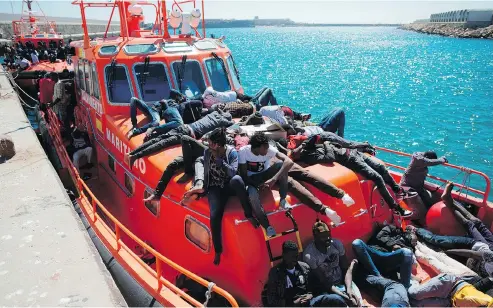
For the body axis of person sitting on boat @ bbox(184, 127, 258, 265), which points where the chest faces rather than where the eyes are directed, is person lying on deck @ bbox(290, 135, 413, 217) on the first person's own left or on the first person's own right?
on the first person's own left

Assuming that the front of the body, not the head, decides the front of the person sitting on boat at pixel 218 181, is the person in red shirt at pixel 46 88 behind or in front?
behind

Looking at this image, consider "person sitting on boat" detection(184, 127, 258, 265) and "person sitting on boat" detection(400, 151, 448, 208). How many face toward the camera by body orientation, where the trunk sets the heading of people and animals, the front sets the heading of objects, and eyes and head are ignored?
1

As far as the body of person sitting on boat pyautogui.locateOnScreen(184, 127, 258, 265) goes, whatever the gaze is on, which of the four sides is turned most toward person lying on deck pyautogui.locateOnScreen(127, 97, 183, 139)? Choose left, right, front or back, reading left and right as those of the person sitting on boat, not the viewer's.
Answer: back

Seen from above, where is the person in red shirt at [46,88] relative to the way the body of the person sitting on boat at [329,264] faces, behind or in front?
behind

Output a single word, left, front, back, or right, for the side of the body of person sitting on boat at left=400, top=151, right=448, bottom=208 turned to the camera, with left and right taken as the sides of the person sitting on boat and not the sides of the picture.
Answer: right

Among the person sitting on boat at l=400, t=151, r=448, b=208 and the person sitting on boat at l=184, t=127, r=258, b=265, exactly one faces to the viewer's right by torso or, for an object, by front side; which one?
the person sitting on boat at l=400, t=151, r=448, b=208

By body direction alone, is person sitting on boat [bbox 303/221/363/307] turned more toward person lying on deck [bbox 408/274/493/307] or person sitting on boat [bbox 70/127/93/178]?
the person lying on deck
